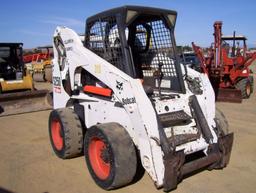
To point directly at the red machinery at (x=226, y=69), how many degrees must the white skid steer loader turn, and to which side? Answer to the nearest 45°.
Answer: approximately 90° to its left

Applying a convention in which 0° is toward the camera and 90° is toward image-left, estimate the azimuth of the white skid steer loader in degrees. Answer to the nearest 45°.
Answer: approximately 315°
